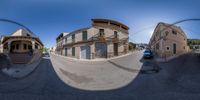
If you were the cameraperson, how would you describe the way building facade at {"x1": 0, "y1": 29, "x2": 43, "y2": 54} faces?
facing the viewer

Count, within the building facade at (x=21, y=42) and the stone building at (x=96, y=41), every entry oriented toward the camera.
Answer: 2

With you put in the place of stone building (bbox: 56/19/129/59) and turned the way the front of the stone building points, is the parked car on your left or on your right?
on your left

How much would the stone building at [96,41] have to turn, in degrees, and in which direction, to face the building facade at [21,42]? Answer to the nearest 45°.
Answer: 0° — it already faces it

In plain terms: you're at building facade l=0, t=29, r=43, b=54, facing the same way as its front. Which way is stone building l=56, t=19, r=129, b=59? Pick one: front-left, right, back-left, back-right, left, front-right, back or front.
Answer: front-left

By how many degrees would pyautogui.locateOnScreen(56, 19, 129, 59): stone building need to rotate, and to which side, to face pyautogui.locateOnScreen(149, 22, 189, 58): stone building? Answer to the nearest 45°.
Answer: approximately 90° to its left
